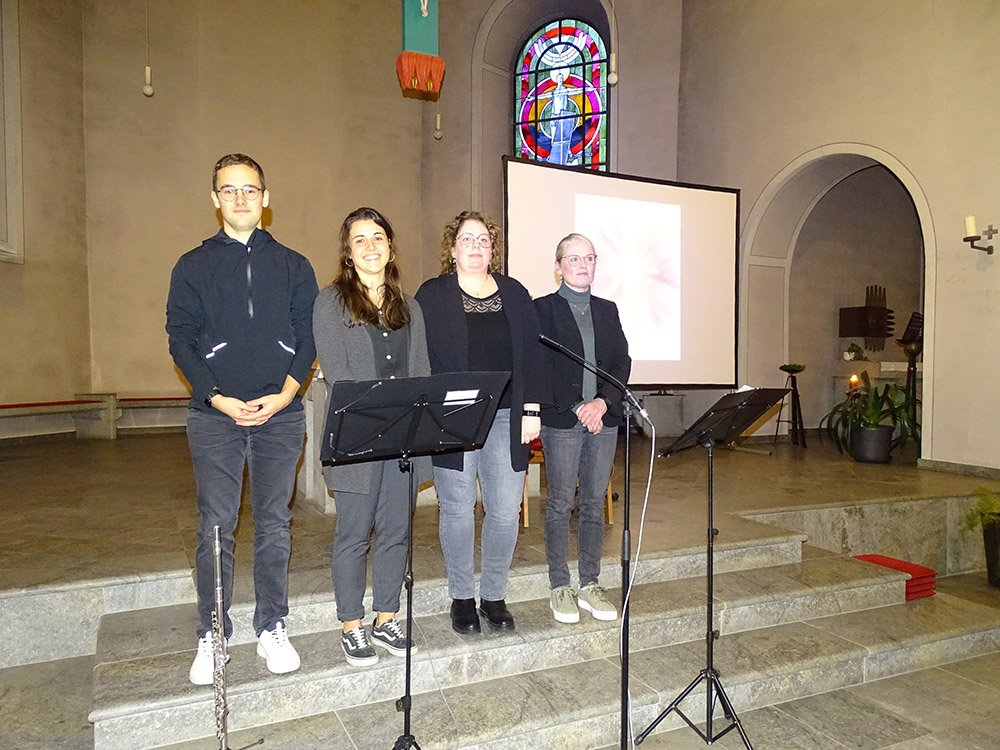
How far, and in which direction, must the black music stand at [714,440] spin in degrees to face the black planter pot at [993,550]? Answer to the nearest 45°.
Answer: approximately 90° to its right

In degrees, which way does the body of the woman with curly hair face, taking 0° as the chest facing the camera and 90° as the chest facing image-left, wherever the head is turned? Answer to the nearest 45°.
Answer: approximately 0°

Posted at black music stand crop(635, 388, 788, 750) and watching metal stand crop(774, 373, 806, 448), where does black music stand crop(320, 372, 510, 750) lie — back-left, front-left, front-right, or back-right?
back-left

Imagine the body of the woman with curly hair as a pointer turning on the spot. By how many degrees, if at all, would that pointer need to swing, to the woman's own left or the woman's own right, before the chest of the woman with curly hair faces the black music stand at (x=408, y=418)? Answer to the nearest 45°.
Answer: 0° — they already face it

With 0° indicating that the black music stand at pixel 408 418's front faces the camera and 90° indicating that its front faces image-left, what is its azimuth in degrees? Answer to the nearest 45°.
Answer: approximately 180°

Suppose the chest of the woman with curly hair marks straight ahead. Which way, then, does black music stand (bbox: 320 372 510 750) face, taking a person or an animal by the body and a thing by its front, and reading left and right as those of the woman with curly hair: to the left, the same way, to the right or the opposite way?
the opposite way

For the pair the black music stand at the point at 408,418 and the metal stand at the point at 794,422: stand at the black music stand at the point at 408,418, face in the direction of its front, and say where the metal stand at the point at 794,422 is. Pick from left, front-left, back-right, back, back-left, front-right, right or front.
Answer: front-right

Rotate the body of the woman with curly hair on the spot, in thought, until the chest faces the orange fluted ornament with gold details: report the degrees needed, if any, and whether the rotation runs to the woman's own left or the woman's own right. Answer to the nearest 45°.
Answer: approximately 180°

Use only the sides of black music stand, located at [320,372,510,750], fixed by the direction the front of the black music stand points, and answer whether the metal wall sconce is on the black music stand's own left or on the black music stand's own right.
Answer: on the black music stand's own right

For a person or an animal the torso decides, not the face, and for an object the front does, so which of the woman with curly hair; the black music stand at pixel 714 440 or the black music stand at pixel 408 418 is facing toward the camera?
the woman with curly hair

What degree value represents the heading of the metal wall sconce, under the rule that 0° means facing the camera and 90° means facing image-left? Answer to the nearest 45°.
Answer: approximately 45°

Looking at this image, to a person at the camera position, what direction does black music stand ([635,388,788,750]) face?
facing away from the viewer and to the left of the viewer

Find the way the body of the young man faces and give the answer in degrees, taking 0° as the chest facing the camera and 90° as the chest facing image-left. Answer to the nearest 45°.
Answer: approximately 0°

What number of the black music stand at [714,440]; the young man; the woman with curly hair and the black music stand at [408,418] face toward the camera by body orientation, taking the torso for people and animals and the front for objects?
2
